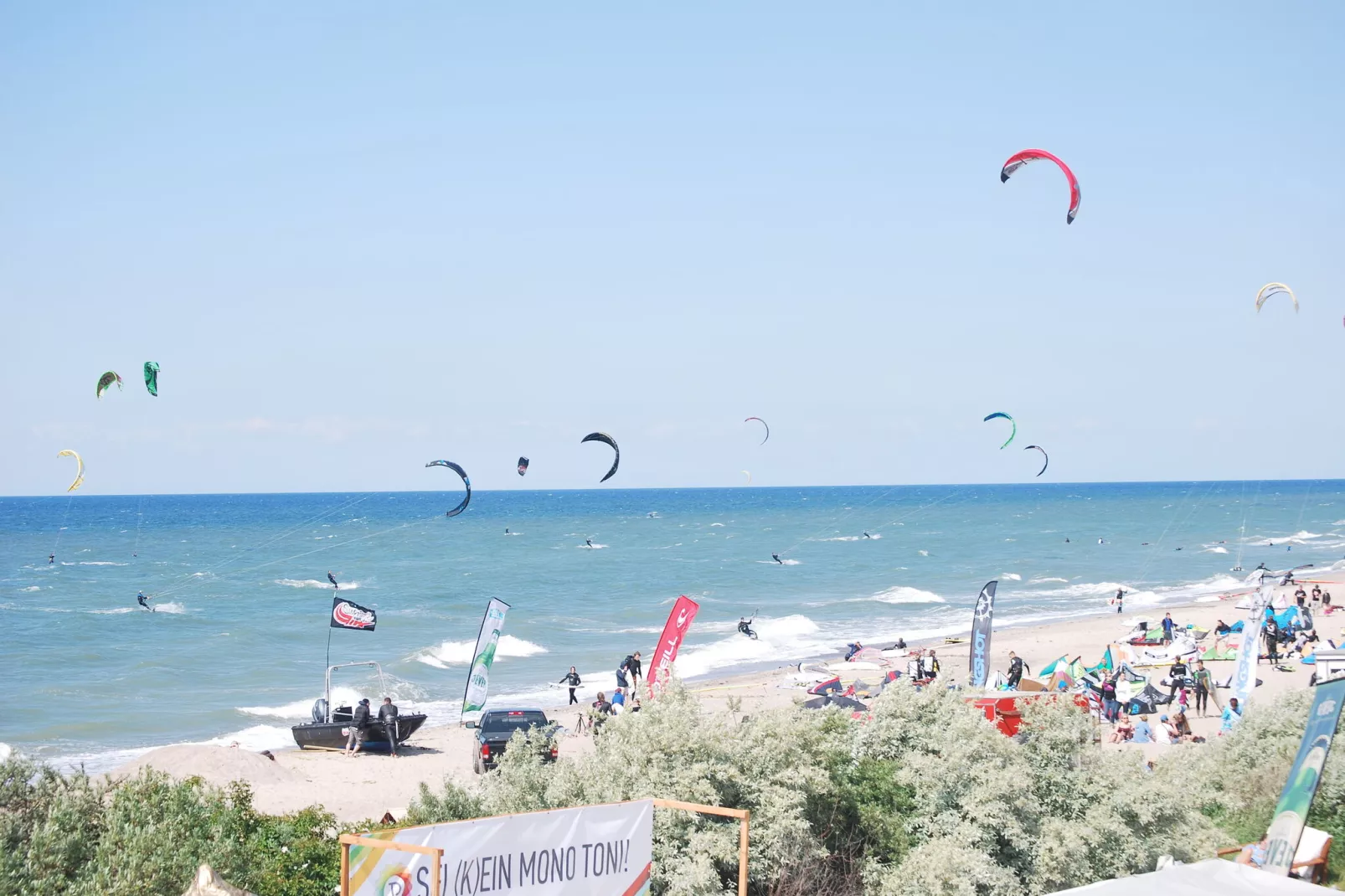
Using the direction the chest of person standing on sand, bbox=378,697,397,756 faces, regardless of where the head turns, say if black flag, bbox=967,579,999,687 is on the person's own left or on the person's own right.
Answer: on the person's own right

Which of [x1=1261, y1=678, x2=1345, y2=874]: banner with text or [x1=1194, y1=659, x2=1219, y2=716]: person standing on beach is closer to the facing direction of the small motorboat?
the person standing on beach

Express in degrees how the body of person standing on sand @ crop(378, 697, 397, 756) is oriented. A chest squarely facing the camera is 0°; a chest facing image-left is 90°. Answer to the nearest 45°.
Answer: approximately 180°

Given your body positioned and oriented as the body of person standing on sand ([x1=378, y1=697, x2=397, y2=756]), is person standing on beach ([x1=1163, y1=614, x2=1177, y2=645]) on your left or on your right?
on your right

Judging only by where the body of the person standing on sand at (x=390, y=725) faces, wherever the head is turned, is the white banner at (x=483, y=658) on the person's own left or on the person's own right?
on the person's own right

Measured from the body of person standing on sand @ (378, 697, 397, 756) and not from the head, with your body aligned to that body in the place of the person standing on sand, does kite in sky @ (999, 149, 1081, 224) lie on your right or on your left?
on your right

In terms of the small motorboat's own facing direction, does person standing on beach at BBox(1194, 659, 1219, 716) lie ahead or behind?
ahead

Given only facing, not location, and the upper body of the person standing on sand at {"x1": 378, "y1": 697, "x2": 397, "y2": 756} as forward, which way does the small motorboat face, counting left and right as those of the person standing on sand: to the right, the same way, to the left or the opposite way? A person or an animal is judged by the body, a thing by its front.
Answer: to the right

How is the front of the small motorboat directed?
to the viewer's right

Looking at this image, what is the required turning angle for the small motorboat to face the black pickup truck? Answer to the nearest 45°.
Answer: approximately 45° to its right

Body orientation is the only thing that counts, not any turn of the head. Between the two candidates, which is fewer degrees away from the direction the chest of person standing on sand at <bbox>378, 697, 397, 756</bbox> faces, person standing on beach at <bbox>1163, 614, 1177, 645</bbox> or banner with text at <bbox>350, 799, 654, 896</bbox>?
the person standing on beach

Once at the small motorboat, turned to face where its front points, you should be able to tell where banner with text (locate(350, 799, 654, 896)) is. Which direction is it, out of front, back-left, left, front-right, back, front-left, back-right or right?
right

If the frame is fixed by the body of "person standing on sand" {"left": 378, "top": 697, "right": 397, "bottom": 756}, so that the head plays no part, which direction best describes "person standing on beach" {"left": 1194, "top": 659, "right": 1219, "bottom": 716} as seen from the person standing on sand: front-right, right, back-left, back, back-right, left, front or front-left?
right
